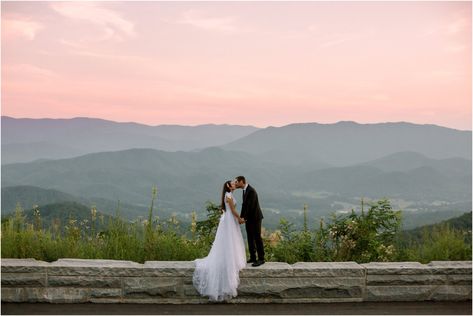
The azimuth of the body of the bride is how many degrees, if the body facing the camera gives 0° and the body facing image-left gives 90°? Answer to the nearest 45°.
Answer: approximately 270°

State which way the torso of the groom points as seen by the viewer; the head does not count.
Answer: to the viewer's left

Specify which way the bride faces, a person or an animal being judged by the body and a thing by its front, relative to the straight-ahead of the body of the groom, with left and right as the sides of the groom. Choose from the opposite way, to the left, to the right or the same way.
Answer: the opposite way

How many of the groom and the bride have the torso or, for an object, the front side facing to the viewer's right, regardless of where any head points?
1
